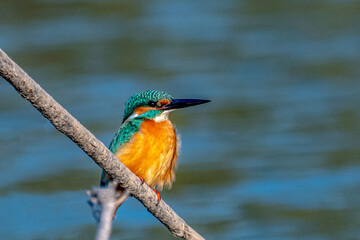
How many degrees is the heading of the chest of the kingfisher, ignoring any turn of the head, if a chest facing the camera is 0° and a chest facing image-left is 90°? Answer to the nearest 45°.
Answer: approximately 315°
